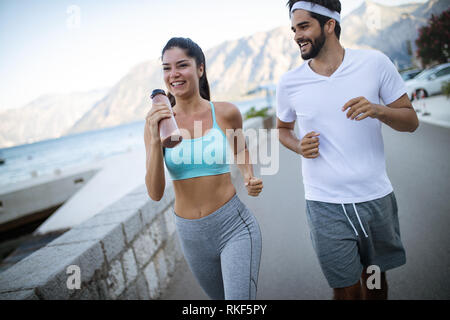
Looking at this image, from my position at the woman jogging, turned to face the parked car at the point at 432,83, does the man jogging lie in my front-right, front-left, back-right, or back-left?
front-right

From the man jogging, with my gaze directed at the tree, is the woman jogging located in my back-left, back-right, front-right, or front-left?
back-left

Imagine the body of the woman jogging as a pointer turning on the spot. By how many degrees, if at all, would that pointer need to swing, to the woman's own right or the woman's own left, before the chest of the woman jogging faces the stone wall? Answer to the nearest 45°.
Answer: approximately 90° to the woman's own right

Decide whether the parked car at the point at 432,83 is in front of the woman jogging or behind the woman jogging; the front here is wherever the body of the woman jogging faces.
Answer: behind

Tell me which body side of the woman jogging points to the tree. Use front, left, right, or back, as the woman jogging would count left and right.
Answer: back

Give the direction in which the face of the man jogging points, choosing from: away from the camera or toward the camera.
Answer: toward the camera

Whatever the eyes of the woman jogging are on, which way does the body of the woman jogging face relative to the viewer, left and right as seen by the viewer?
facing the viewer and to the left of the viewer
